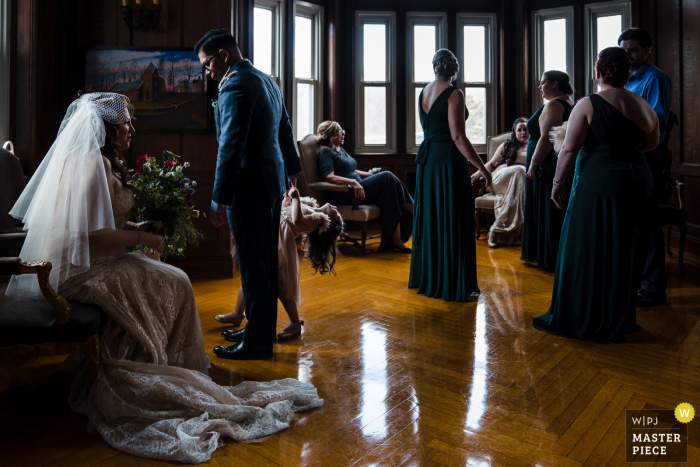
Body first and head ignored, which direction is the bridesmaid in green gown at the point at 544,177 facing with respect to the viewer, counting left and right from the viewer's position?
facing to the left of the viewer

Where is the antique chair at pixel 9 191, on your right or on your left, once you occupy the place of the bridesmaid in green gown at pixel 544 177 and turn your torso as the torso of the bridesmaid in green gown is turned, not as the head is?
on your left

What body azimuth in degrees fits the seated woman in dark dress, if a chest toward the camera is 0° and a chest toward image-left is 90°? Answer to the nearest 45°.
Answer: approximately 270°

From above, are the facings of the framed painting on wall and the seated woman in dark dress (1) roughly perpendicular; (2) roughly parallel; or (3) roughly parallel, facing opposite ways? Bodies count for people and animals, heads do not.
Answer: roughly perpendicular

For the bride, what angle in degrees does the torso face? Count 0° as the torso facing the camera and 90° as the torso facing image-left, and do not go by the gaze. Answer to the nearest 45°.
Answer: approximately 270°
